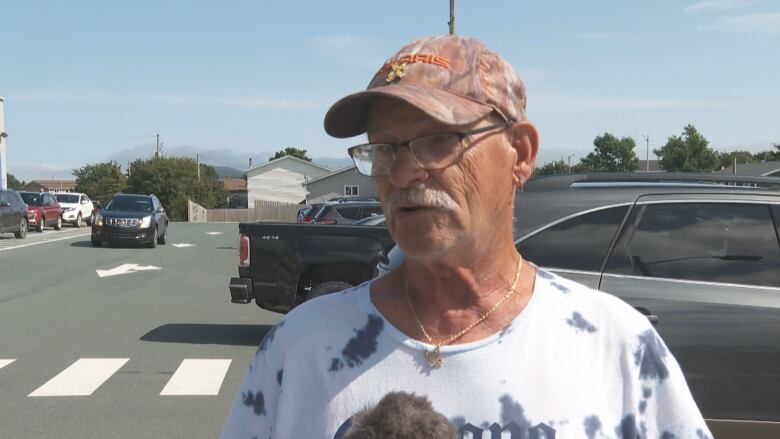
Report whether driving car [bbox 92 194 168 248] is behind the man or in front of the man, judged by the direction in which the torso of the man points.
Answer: behind

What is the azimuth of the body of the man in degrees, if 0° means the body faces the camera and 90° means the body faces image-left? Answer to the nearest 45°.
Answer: approximately 0°

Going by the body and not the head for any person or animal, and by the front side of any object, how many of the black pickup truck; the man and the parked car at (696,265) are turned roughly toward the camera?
1

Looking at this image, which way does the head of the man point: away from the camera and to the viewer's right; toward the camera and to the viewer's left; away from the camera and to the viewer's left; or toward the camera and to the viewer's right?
toward the camera and to the viewer's left

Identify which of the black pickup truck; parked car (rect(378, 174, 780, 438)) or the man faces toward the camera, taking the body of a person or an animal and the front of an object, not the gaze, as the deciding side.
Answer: the man

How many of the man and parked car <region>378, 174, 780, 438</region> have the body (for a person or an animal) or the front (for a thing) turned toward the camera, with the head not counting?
1

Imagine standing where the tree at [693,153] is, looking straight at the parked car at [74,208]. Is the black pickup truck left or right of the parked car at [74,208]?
left

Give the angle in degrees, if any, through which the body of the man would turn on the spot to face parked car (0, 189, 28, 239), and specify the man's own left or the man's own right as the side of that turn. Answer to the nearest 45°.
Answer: approximately 135° to the man's own right

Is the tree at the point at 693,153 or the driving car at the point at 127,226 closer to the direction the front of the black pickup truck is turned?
the tree

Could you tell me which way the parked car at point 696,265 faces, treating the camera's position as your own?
facing to the right of the viewer
